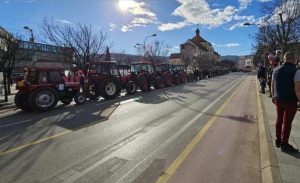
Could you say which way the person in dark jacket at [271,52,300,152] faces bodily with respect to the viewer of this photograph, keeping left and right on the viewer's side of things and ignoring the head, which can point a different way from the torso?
facing away from the viewer and to the right of the viewer

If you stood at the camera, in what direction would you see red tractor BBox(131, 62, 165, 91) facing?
facing away from the viewer and to the right of the viewer

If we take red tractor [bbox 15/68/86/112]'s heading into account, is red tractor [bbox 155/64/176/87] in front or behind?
in front

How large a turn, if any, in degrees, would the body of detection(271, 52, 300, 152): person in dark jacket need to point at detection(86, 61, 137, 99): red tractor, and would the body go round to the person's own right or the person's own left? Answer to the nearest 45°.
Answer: approximately 90° to the person's own left

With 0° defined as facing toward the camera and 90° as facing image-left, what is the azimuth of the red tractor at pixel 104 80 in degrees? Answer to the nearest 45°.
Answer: approximately 225°

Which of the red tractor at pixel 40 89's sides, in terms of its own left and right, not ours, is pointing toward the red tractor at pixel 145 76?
front

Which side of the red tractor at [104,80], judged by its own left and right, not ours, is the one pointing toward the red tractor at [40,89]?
back

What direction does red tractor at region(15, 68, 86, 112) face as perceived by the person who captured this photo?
facing away from the viewer and to the right of the viewer

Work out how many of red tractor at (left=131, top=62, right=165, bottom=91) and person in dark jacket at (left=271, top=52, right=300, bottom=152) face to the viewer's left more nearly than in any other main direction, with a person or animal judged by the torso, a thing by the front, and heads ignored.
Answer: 0
